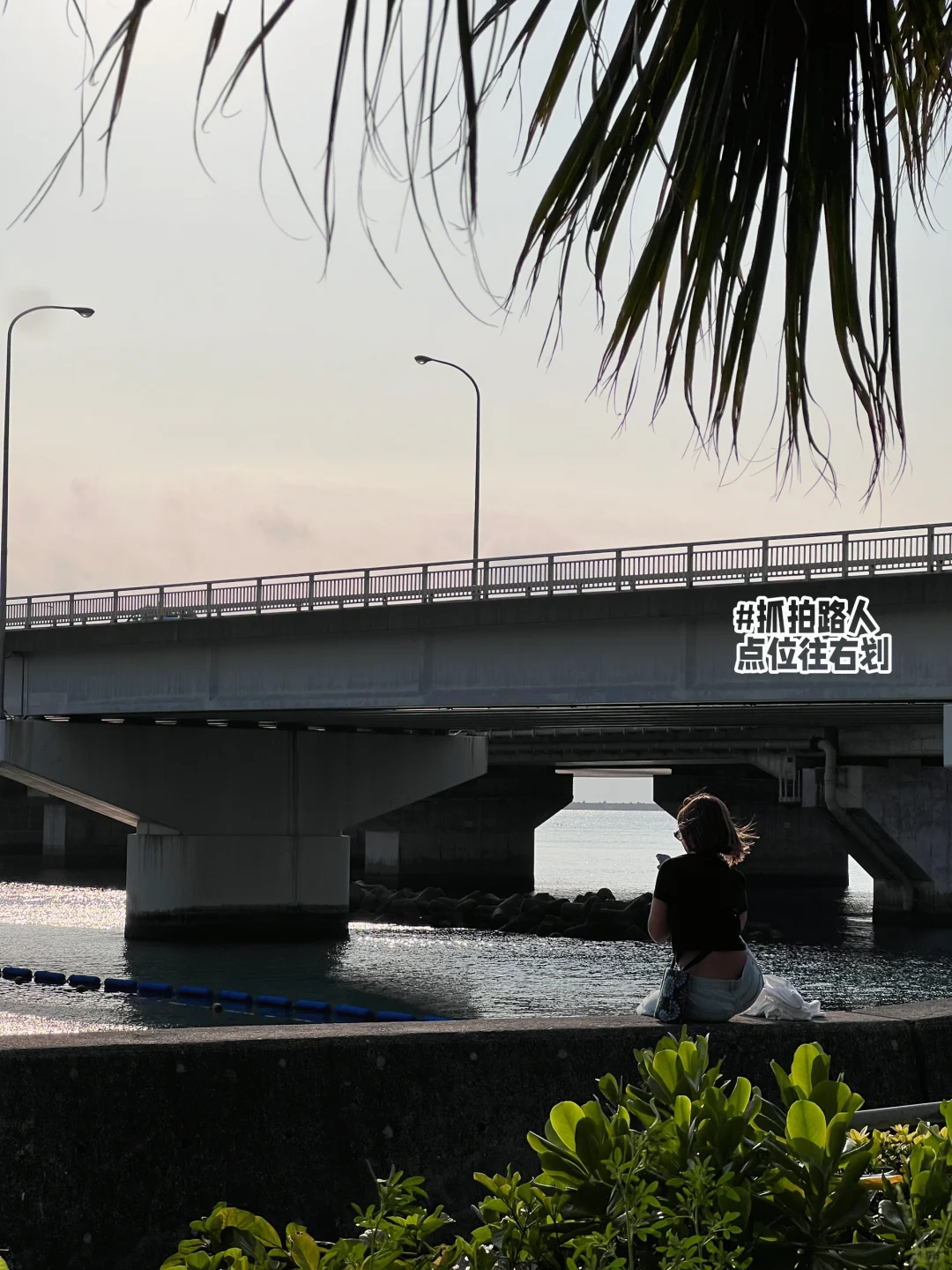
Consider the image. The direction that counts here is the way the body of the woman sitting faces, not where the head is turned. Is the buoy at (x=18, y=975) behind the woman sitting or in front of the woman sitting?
in front

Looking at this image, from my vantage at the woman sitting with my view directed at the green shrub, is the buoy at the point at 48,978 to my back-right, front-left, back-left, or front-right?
back-right

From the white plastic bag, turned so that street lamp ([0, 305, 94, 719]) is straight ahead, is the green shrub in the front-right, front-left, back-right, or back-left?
back-left

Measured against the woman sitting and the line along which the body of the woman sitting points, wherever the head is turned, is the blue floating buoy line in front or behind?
in front

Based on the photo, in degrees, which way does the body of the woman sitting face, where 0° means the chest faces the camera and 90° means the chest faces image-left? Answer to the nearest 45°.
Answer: approximately 135°
